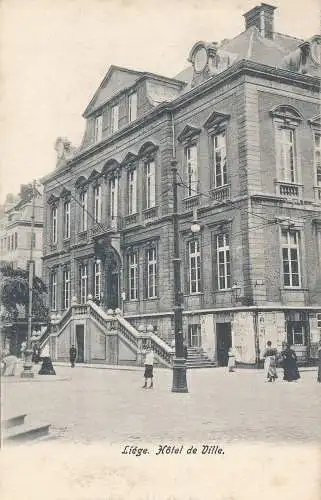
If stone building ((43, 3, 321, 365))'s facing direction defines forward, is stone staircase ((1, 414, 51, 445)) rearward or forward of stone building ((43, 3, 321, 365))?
forward

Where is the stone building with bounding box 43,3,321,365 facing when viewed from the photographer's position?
facing the viewer and to the left of the viewer

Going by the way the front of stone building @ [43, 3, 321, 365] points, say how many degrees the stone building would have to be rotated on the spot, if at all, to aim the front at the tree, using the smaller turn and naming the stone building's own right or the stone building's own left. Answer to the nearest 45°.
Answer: approximately 45° to the stone building's own right

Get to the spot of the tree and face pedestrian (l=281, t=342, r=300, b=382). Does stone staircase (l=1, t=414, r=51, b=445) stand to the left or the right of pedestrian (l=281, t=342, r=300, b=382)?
right
